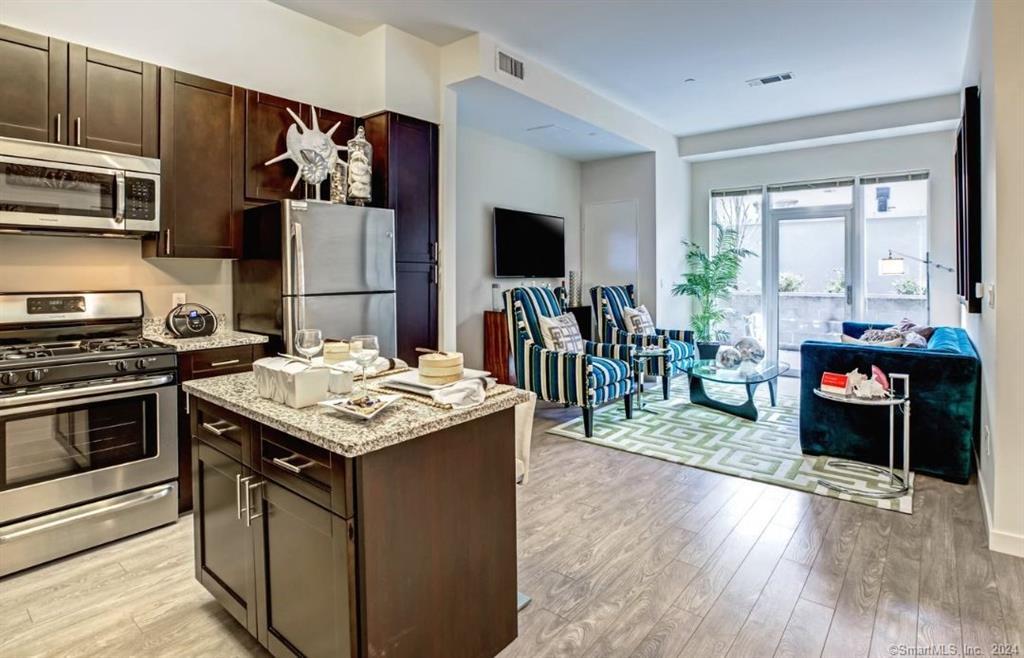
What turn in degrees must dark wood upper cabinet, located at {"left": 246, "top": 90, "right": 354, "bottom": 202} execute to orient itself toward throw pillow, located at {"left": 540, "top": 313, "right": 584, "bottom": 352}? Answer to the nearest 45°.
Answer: approximately 45° to its left

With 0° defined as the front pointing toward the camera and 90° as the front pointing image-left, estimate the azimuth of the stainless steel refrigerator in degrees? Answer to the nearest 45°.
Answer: approximately 315°

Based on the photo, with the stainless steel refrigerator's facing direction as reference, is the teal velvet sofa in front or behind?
in front

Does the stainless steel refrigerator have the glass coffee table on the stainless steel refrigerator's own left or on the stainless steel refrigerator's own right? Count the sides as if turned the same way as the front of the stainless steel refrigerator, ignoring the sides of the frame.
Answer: on the stainless steel refrigerator's own left

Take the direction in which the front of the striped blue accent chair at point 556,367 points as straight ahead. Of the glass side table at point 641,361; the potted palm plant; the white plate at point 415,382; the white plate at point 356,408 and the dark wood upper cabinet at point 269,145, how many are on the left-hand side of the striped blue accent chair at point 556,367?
2

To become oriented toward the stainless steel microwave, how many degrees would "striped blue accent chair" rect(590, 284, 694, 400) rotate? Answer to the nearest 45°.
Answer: approximately 90° to its right

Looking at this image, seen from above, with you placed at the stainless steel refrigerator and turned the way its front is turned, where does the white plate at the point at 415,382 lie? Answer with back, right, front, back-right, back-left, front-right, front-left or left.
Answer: front-right

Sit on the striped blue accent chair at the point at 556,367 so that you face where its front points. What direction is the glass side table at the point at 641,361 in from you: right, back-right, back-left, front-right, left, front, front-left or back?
left

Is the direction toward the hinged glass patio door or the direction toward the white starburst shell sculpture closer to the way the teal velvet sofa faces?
the white starburst shell sculpture

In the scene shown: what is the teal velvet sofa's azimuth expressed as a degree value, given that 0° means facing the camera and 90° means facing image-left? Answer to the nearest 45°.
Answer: approximately 90°

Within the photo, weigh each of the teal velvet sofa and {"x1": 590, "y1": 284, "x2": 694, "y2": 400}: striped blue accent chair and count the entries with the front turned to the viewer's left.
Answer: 1
